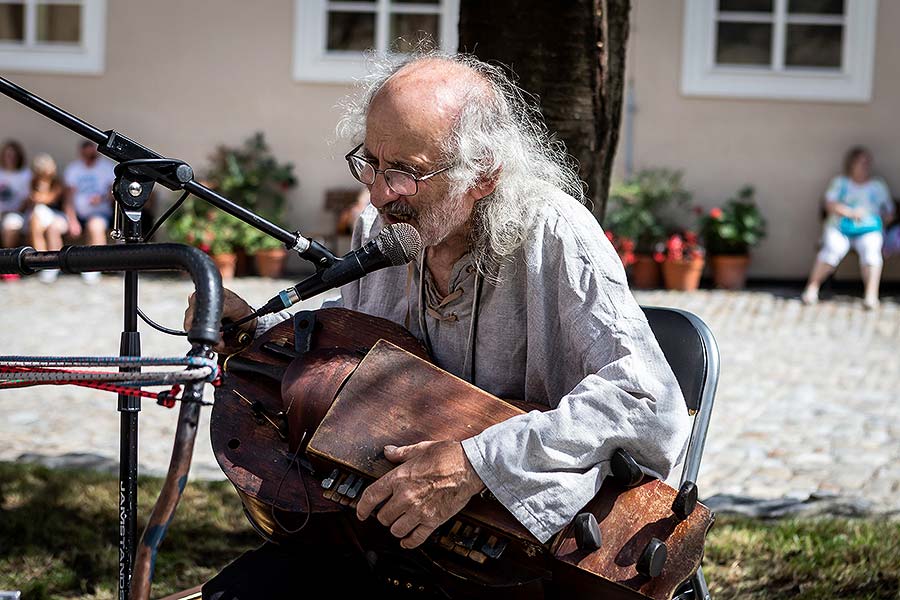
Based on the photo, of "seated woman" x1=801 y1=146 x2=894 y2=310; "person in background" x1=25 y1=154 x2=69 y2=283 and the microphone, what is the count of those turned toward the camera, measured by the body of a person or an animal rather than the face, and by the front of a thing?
2

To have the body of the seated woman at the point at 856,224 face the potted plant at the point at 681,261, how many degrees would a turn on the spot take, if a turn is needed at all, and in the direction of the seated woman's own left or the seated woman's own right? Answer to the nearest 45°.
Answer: approximately 90° to the seated woman's own right

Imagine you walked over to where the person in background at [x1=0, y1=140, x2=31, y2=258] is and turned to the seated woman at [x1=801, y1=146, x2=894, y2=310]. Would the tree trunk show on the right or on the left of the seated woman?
right

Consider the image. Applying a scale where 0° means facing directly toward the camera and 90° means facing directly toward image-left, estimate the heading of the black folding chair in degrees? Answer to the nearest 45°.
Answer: approximately 45°

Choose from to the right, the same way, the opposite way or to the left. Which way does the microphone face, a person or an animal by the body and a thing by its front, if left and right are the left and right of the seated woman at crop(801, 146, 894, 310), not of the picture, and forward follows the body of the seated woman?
to the left

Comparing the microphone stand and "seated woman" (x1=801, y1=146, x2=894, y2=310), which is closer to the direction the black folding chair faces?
the microphone stand

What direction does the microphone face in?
to the viewer's right

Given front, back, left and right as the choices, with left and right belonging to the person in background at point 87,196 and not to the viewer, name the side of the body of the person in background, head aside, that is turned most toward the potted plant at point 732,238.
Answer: left

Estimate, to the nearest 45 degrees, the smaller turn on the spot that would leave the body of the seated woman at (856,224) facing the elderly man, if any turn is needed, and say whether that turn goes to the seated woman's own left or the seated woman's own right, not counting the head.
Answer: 0° — they already face them

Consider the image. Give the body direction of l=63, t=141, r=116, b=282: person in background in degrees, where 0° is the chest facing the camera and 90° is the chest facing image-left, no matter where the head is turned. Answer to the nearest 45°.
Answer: approximately 0°

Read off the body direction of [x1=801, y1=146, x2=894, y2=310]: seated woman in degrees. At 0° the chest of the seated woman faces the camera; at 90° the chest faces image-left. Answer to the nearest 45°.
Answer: approximately 0°

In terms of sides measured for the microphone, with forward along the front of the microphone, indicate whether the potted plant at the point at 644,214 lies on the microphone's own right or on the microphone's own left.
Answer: on the microphone's own left

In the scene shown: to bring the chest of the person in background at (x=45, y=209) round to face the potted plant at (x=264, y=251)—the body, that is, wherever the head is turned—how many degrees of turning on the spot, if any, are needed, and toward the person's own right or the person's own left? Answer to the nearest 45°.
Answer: approximately 45° to the person's own left
